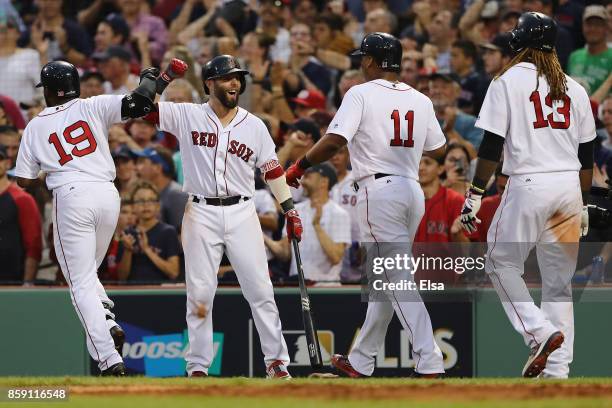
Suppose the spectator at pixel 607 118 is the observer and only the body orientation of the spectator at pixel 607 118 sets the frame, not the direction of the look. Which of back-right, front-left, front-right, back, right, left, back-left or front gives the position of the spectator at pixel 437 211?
front-right

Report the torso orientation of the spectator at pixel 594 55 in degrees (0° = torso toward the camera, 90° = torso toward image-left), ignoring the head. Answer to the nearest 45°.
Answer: approximately 0°

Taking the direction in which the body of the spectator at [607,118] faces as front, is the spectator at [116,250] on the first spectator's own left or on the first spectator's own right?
on the first spectator's own right

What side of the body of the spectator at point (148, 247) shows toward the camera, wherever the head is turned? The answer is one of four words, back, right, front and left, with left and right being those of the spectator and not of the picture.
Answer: front

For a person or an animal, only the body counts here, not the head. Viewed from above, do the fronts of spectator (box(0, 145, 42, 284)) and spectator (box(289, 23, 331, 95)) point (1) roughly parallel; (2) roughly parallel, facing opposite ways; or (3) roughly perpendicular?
roughly parallel

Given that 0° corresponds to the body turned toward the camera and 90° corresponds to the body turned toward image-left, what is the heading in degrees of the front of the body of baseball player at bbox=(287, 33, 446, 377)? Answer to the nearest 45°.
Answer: approximately 135°

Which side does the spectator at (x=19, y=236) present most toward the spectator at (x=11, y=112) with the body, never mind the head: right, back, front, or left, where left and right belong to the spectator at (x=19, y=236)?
back

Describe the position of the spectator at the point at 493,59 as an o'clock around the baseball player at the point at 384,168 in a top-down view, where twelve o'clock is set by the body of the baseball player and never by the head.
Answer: The spectator is roughly at 2 o'clock from the baseball player.

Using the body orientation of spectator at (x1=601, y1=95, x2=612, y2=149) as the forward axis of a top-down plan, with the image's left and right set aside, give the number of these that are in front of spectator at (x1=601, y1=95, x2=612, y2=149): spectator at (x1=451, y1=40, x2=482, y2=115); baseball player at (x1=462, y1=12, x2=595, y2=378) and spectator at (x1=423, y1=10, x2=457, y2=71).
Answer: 1

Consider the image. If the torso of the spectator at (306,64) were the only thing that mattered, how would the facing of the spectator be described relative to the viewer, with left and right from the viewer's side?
facing the viewer

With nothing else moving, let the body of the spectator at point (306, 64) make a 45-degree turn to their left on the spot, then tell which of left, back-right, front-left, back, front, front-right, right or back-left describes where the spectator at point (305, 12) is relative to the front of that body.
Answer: back-left

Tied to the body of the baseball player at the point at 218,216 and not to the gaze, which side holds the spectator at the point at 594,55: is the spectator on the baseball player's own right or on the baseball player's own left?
on the baseball player's own left

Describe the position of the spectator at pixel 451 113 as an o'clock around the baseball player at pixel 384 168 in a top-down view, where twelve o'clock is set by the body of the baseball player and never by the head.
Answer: The spectator is roughly at 2 o'clock from the baseball player.

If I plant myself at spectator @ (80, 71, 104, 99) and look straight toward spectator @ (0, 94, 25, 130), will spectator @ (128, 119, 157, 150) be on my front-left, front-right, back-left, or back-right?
back-left

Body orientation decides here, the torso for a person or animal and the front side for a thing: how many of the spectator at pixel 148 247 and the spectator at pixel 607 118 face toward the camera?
2
